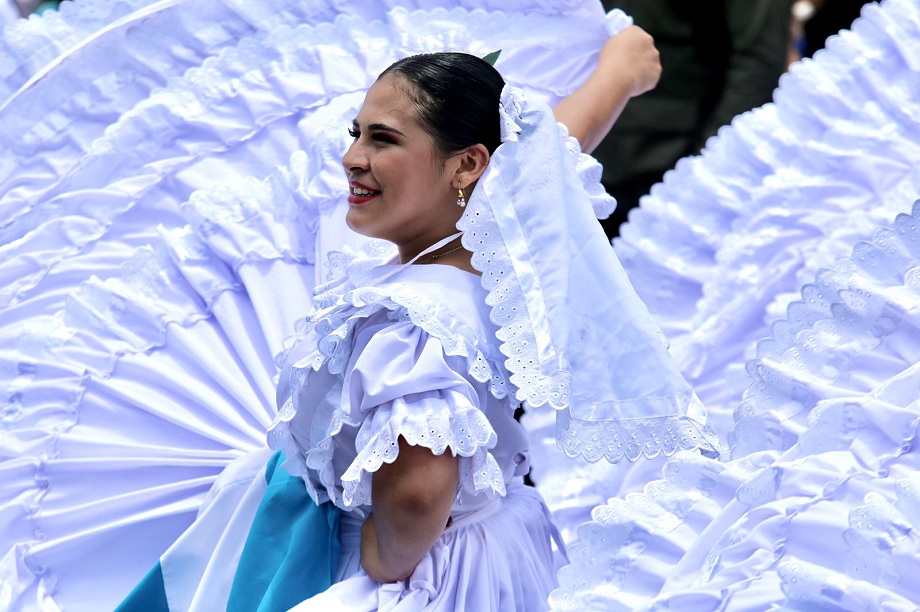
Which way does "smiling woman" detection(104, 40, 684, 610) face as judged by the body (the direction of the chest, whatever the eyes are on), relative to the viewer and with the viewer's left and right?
facing to the left of the viewer

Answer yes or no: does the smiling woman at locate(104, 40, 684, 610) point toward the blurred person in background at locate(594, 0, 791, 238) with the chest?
no

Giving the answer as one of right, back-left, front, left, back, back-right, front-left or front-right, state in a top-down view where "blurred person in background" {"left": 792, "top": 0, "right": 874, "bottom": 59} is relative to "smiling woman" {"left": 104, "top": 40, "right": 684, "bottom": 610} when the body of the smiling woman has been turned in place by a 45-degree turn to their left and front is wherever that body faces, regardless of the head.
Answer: back

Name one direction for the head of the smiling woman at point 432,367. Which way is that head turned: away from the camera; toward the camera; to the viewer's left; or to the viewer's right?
to the viewer's left
